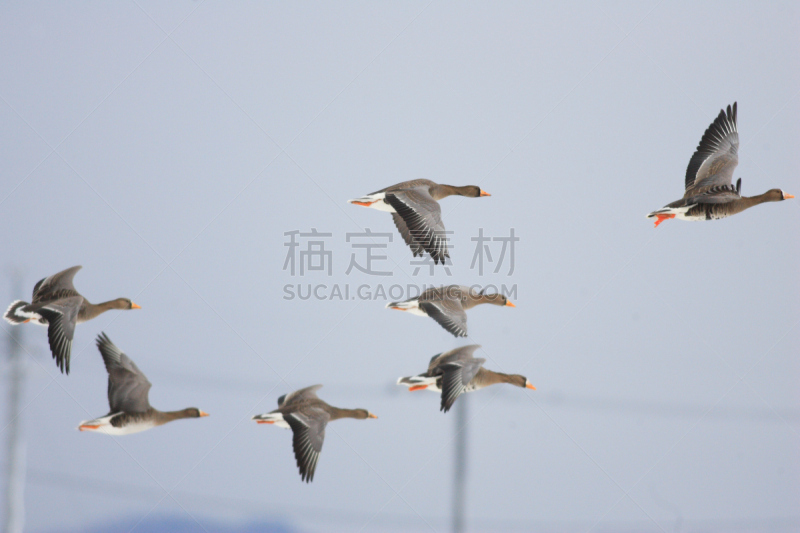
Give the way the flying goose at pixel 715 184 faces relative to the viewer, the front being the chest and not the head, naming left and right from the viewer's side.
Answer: facing to the right of the viewer

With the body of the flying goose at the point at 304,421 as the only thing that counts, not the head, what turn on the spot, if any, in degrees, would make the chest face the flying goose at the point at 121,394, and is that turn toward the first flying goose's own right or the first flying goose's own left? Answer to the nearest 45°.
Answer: approximately 180°

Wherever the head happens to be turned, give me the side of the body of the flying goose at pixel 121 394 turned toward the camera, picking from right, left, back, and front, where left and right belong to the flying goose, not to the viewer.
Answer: right

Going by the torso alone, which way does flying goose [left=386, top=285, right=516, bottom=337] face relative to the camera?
to the viewer's right

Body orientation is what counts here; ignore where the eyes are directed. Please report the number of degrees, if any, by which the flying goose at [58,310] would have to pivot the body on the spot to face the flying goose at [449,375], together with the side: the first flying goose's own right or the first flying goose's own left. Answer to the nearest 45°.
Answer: approximately 45° to the first flying goose's own right

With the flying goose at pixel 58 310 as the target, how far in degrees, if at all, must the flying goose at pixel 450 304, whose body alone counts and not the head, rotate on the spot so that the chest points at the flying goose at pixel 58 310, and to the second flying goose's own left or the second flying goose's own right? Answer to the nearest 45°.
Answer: approximately 180°

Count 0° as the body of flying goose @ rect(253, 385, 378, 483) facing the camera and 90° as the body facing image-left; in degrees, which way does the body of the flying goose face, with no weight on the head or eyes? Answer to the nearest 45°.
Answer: approximately 270°

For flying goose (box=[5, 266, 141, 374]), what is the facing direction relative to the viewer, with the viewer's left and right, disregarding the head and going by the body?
facing to the right of the viewer

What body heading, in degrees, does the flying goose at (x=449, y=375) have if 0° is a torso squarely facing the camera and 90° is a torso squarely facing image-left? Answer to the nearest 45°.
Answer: approximately 270°
